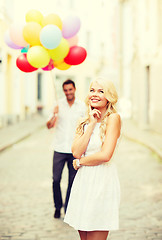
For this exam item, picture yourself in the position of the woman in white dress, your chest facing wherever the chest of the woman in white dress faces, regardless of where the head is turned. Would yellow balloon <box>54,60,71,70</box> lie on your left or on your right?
on your right

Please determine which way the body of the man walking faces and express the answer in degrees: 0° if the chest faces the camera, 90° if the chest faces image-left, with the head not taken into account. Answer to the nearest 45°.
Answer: approximately 0°

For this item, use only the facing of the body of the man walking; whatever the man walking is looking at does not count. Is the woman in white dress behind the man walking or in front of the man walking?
in front
